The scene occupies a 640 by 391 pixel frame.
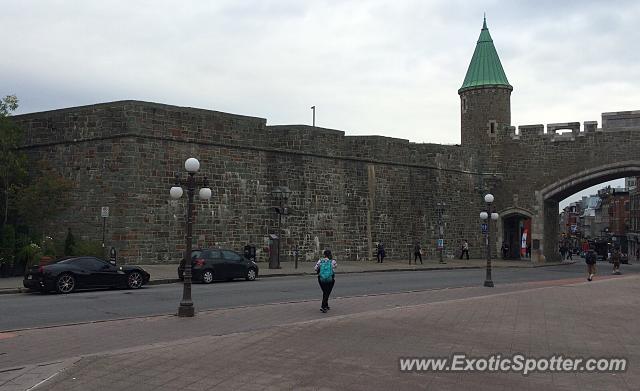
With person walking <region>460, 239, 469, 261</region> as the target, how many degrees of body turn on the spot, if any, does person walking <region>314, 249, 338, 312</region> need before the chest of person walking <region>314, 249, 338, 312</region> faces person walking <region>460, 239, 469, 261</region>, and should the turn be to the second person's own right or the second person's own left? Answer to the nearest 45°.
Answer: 0° — they already face them

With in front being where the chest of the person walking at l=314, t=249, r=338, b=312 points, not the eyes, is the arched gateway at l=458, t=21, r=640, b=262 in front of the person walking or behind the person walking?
in front

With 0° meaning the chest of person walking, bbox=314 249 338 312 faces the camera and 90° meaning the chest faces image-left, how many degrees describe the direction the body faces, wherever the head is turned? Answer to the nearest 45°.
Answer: approximately 180°

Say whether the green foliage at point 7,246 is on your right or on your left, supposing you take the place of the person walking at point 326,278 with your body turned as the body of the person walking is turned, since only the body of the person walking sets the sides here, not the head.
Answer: on your left

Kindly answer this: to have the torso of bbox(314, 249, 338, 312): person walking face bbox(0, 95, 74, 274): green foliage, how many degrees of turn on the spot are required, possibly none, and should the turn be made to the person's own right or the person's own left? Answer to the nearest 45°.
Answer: approximately 45° to the person's own left

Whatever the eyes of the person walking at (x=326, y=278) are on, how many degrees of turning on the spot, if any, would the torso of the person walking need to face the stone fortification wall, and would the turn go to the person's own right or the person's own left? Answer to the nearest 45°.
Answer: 0° — they already face it

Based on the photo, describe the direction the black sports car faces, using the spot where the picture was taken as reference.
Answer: facing away from the viewer and to the right of the viewer

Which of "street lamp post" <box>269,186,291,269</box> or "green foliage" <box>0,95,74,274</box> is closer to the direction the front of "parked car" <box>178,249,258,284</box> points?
the street lamp post

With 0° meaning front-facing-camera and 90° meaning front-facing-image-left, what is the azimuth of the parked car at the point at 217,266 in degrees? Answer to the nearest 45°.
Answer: approximately 225°
